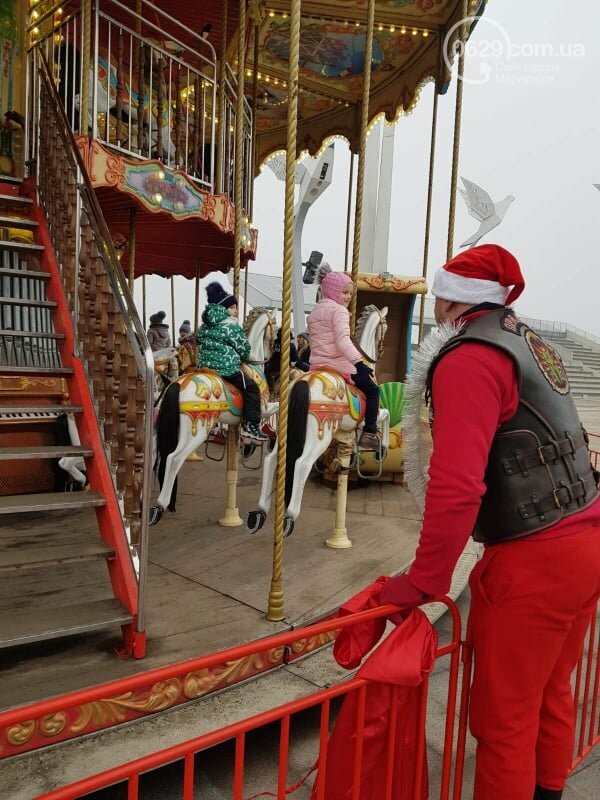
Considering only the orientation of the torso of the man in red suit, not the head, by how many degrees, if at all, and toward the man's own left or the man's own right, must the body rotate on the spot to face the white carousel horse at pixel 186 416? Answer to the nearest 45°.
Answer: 0° — they already face it

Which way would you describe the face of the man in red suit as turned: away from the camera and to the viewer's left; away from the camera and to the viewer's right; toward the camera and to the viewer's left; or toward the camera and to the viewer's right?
away from the camera and to the viewer's left

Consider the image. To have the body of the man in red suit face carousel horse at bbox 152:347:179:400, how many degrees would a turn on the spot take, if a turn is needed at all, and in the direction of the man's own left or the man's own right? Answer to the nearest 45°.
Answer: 0° — they already face it

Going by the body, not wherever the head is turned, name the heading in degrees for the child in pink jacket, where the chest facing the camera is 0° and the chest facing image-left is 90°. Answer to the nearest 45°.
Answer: approximately 225°

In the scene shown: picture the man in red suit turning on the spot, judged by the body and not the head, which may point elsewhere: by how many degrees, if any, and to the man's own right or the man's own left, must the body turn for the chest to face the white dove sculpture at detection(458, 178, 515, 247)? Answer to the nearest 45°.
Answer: approximately 45° to the man's own right

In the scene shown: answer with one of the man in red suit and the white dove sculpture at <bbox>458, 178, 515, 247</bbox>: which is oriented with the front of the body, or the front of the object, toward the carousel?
the man in red suit

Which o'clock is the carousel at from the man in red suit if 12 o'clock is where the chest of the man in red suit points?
The carousel is roughly at 12 o'clock from the man in red suit.

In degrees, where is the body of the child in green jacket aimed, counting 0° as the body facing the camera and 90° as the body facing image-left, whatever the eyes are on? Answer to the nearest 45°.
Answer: approximately 225°

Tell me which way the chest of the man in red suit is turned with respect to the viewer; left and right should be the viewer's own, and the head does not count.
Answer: facing away from the viewer and to the left of the viewer
